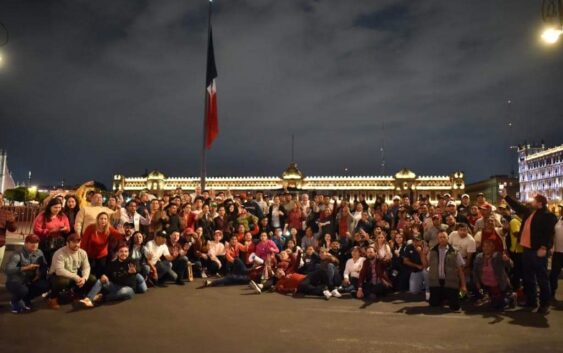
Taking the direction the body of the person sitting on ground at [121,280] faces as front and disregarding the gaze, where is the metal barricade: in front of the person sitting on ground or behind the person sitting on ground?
behind

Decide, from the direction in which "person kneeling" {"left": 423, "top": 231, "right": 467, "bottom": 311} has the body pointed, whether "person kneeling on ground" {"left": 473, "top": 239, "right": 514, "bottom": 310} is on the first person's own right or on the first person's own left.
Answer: on the first person's own left

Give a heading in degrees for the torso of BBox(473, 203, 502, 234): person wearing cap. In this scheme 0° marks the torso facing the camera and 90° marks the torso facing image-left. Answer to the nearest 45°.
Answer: approximately 45°

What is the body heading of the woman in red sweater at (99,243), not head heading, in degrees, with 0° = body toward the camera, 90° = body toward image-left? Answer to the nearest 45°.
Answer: approximately 0°

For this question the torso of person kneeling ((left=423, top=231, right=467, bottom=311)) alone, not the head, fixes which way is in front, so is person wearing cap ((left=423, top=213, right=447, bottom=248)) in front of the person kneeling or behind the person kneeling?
behind

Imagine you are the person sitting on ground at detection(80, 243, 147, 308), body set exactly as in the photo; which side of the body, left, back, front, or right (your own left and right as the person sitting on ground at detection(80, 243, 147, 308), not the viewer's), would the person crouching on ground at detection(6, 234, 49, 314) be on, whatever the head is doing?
right
